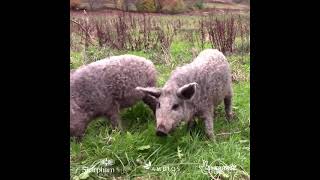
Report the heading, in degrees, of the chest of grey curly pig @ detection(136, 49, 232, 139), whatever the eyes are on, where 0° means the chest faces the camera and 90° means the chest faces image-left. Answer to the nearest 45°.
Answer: approximately 45°
